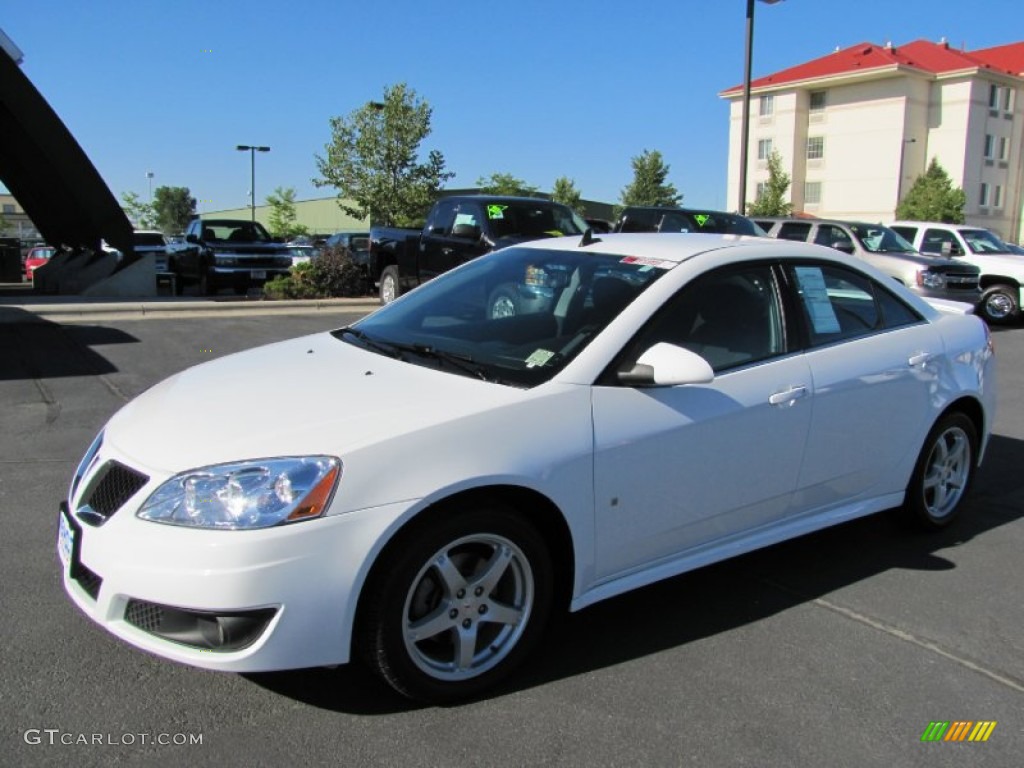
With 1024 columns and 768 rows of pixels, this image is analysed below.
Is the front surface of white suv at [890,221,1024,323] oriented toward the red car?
no

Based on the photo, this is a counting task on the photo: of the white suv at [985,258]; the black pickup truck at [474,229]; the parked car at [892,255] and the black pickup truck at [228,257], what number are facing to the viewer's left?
0

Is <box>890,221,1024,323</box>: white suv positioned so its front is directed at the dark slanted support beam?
no

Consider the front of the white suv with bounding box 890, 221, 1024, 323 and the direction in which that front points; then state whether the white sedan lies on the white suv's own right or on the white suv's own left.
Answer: on the white suv's own right

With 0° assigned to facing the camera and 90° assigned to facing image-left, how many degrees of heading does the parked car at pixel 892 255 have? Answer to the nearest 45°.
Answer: approximately 315°

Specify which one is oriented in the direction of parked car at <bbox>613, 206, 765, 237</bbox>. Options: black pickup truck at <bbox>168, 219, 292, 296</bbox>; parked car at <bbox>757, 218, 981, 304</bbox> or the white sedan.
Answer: the black pickup truck

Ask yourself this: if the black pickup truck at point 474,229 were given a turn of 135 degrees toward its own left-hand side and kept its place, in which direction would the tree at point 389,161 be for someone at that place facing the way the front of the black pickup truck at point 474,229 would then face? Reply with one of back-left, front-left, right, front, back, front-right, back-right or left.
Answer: front

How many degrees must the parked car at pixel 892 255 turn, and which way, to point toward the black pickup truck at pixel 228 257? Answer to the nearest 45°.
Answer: approximately 135° to its right

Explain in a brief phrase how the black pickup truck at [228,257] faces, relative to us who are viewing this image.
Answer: facing the viewer and to the right of the viewer

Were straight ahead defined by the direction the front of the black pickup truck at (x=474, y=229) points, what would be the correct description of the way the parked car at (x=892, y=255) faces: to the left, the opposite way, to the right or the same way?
the same way

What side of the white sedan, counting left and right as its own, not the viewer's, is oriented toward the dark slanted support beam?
right

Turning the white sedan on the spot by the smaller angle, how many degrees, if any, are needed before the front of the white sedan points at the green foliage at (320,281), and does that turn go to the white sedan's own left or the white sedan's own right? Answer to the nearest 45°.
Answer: approximately 135° to the white sedan's own right

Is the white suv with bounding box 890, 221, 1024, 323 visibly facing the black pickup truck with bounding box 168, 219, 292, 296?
no

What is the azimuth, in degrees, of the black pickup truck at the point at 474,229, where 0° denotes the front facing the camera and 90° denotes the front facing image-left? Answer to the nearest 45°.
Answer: approximately 315°

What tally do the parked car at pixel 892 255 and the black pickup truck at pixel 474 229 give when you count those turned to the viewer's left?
0

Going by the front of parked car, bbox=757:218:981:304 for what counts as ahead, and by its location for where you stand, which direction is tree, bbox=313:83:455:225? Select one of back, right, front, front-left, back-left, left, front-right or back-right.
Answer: back
